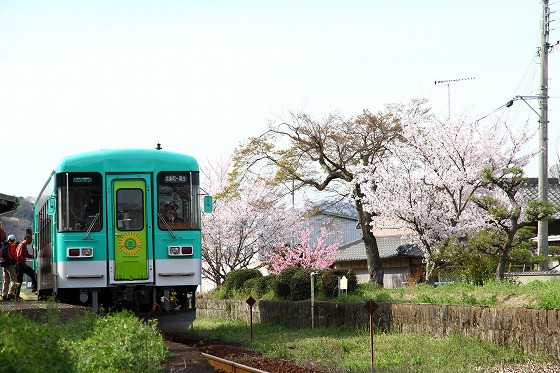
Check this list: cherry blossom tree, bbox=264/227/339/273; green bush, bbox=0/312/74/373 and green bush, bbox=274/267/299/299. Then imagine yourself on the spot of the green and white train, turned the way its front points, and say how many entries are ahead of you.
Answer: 1

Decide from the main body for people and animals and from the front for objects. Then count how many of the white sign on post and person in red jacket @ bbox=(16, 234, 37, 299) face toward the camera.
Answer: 1

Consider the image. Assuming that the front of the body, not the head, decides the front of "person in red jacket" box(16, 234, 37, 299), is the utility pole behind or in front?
in front

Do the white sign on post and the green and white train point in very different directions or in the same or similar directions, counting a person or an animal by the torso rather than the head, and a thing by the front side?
same or similar directions

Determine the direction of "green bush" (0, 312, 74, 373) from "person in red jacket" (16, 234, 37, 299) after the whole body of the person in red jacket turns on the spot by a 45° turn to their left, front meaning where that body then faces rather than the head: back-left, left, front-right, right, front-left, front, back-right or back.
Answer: back-right

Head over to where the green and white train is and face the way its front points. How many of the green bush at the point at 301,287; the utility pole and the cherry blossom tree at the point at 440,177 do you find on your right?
0

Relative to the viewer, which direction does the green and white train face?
toward the camera

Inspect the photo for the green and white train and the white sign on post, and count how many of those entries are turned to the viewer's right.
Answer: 0

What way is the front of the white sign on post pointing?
toward the camera

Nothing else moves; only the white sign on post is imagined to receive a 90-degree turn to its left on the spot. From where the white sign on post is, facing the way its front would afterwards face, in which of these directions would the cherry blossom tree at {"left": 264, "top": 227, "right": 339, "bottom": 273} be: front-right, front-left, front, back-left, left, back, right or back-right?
left

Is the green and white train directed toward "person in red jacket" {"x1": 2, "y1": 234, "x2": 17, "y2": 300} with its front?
no

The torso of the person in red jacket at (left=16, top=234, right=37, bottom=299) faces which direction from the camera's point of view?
to the viewer's right
